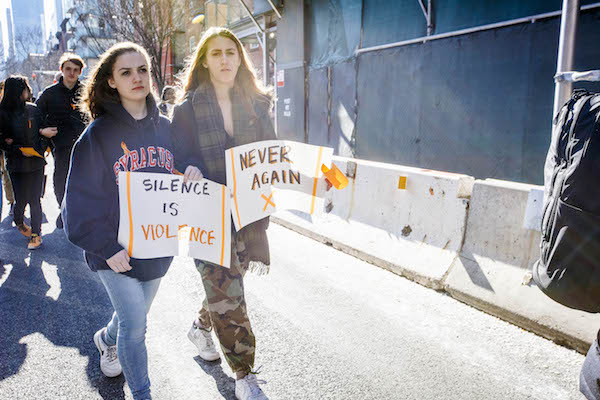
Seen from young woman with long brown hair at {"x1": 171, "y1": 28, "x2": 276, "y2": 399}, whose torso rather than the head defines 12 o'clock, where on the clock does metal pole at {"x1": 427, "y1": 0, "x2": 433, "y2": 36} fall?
The metal pole is roughly at 7 o'clock from the young woman with long brown hair.

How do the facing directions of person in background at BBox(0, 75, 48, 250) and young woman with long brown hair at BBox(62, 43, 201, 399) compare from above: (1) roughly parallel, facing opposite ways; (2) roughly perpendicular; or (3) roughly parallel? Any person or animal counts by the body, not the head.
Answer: roughly parallel

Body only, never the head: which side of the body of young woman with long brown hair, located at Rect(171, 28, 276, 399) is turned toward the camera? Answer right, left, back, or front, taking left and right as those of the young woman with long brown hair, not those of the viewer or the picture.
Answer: front

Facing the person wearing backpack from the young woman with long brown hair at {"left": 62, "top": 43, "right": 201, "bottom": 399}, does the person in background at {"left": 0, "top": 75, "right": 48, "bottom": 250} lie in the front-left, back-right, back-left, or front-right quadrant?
back-left

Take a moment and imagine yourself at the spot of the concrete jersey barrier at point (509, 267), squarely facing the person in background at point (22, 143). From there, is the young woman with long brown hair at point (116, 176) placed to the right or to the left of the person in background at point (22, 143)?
left

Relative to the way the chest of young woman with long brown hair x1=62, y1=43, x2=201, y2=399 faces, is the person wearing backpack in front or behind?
in front

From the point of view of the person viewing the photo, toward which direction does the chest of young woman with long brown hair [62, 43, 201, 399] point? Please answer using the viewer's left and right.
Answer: facing the viewer and to the right of the viewer

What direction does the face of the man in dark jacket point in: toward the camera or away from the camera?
toward the camera

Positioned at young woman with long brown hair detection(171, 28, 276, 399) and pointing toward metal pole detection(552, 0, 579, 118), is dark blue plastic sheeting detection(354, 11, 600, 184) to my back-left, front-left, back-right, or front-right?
front-left

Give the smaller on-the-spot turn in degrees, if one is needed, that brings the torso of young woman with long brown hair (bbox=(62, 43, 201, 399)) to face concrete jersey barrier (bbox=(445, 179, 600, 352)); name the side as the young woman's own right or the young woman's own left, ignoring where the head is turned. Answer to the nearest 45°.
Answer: approximately 45° to the young woman's own left

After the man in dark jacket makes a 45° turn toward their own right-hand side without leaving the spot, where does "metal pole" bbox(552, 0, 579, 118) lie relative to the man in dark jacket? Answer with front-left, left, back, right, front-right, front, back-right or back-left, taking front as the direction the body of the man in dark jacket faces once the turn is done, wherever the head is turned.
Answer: left
